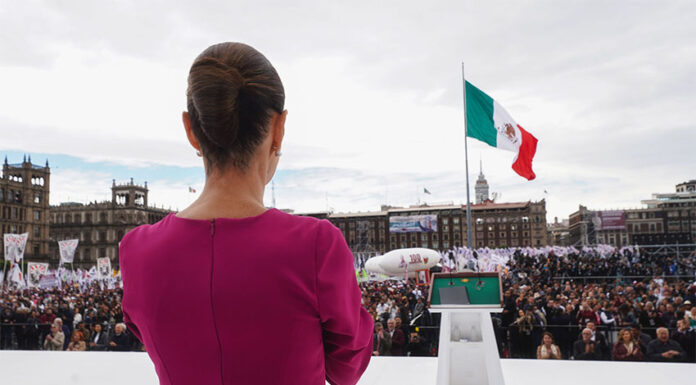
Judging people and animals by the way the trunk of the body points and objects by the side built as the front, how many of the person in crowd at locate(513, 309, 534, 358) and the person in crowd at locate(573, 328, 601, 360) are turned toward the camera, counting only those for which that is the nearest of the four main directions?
2

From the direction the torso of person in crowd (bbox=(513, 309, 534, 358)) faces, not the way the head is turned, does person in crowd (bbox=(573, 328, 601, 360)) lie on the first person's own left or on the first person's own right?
on the first person's own left

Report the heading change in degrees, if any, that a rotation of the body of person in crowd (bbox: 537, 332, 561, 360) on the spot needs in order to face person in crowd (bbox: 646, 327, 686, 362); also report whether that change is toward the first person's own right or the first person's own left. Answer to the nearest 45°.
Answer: approximately 90° to the first person's own left

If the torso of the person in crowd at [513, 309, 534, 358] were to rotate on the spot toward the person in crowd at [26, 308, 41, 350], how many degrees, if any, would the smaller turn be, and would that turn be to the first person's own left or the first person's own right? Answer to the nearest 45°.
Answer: approximately 90° to the first person's own right

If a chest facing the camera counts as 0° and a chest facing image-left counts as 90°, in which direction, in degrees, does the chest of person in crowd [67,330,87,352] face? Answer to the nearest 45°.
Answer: approximately 0°
